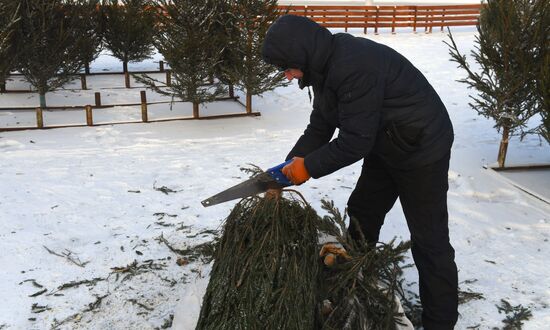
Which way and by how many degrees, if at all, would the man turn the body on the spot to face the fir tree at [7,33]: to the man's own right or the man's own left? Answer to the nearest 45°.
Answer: approximately 45° to the man's own right

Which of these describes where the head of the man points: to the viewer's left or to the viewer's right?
to the viewer's left

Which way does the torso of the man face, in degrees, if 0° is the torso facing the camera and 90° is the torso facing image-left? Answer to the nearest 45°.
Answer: approximately 90°

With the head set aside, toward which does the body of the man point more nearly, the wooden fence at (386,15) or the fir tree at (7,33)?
the fir tree

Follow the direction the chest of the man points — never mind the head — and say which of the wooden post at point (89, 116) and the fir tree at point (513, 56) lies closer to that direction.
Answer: the wooden post

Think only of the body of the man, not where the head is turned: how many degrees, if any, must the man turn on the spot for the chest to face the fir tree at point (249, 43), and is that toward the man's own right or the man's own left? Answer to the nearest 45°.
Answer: approximately 90° to the man's own right
